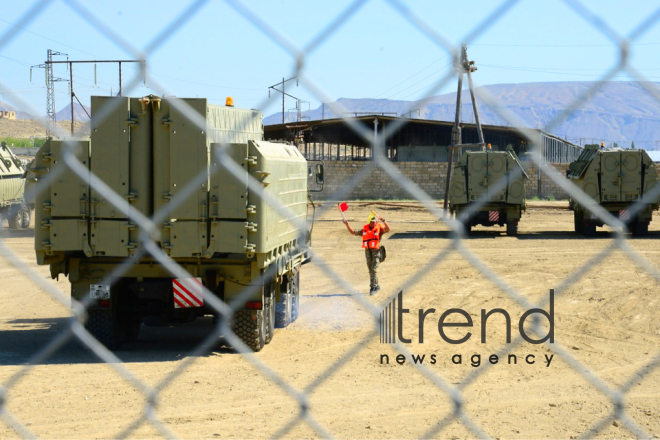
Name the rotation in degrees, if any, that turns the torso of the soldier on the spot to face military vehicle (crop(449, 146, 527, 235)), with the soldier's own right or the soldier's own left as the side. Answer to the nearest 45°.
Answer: approximately 180°

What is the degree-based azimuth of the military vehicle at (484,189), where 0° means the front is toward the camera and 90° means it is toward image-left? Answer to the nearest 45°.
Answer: approximately 180°

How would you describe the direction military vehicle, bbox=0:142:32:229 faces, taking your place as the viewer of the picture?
facing away from the viewer and to the right of the viewer

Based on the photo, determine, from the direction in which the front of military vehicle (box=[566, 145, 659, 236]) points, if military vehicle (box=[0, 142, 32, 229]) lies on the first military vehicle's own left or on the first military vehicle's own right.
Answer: on the first military vehicle's own left

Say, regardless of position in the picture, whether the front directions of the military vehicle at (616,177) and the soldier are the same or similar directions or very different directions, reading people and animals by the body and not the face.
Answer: very different directions

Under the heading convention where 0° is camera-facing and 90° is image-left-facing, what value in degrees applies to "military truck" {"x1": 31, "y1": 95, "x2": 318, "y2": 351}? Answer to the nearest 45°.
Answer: approximately 180°

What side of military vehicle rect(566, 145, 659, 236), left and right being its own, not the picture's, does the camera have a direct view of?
back

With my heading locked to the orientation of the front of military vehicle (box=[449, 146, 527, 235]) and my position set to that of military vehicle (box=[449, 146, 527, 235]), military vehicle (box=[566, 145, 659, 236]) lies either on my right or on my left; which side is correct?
on my right

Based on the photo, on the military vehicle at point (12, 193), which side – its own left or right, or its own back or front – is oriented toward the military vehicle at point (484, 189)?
right

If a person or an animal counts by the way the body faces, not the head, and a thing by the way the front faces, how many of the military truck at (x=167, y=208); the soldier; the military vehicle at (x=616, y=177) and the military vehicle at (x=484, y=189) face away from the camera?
3

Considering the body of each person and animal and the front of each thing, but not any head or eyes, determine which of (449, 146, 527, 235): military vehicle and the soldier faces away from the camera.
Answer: the military vehicle

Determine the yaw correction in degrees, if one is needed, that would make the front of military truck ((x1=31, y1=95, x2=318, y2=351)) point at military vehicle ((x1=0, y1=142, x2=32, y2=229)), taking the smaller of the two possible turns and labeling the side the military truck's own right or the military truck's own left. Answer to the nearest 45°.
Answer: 0° — it already faces it

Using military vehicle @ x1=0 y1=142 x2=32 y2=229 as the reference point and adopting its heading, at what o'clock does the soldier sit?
The soldier is roughly at 4 o'clock from the military vehicle.

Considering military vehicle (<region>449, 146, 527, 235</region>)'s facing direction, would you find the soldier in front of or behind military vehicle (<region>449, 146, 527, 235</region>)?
behind
